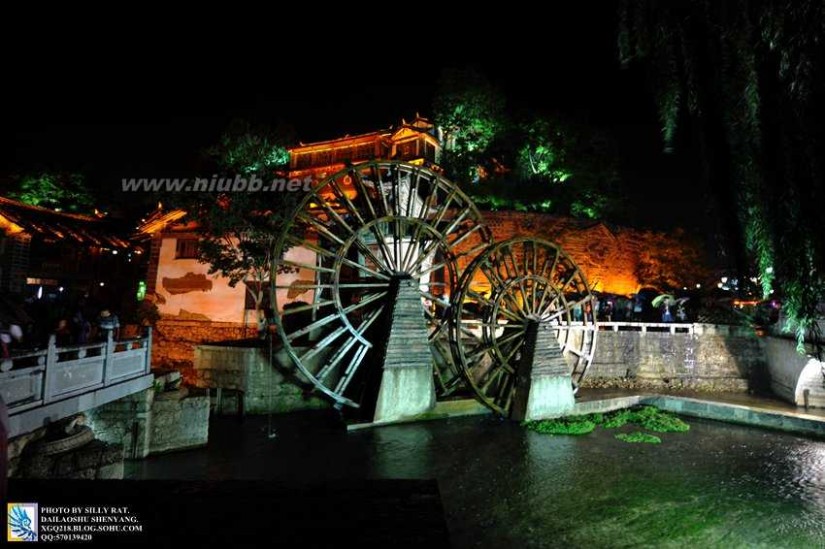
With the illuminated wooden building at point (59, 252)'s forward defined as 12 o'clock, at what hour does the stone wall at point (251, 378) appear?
The stone wall is roughly at 1 o'clock from the illuminated wooden building.

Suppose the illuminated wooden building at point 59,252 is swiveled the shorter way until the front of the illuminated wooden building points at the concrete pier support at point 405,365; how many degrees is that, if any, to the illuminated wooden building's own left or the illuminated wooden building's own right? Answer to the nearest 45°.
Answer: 0° — it already faces it

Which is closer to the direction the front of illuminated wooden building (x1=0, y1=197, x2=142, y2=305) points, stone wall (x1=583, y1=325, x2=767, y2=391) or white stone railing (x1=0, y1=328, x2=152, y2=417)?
the stone wall

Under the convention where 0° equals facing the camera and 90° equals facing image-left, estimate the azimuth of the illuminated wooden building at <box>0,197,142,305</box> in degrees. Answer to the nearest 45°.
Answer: approximately 315°

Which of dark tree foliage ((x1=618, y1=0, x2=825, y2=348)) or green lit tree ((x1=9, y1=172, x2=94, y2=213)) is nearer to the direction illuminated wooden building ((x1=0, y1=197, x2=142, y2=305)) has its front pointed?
the dark tree foliage

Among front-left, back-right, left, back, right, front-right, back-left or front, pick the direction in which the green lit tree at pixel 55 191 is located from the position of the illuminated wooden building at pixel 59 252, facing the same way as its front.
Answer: back-left

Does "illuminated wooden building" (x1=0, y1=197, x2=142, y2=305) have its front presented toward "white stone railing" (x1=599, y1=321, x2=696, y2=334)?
yes

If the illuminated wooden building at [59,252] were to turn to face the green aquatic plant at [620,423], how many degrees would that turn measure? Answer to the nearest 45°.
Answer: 0° — it already faces it

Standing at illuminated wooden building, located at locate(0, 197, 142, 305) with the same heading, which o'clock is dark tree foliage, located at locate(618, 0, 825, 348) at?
The dark tree foliage is roughly at 1 o'clock from the illuminated wooden building.
